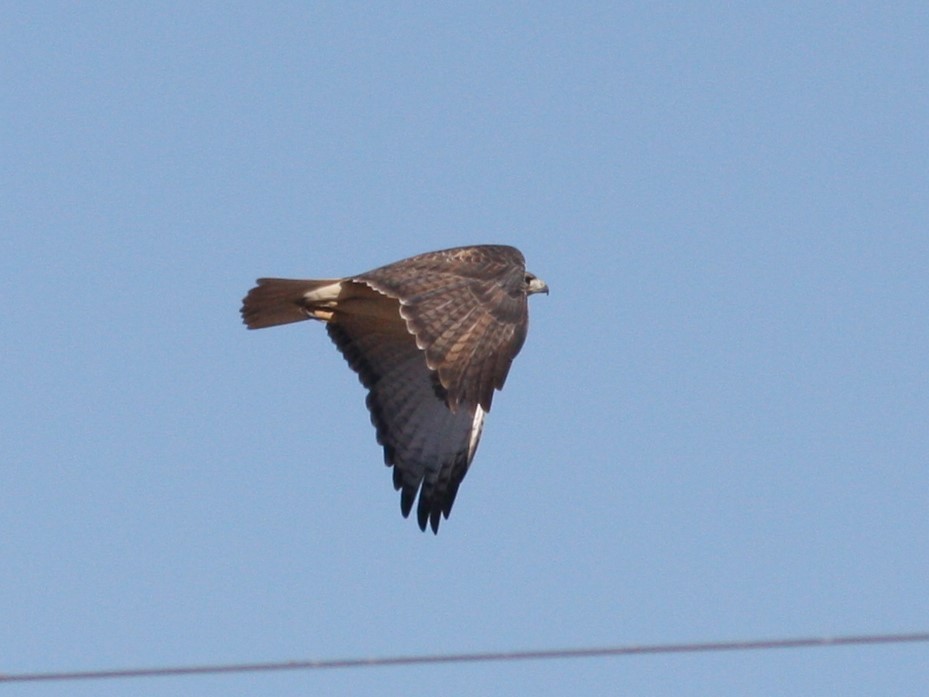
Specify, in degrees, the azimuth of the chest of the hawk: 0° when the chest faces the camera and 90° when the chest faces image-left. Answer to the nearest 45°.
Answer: approximately 270°
